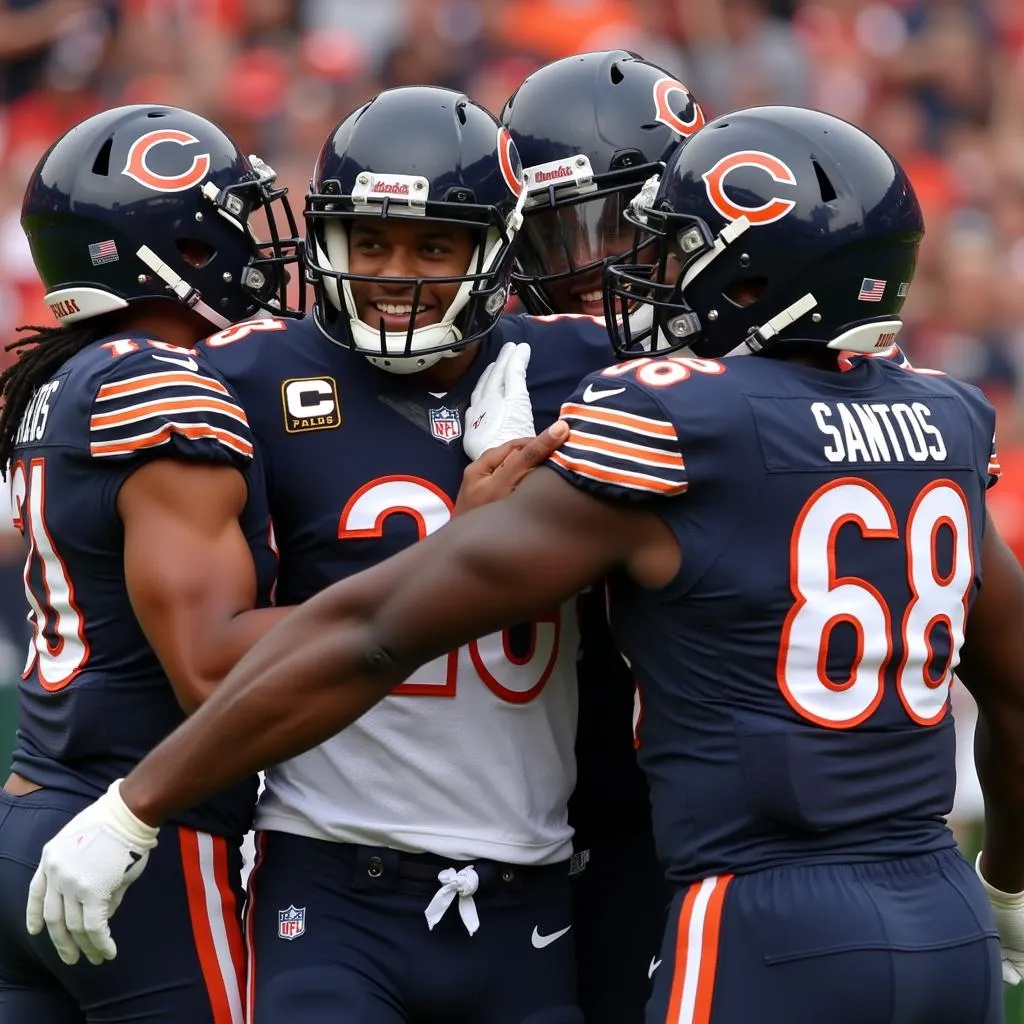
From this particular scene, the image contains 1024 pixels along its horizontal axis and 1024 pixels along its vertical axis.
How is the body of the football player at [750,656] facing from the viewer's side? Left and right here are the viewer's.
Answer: facing away from the viewer and to the left of the viewer

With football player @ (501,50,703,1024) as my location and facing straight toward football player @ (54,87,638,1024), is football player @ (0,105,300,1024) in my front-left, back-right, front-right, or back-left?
front-right

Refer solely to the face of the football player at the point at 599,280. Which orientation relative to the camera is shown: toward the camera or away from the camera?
toward the camera

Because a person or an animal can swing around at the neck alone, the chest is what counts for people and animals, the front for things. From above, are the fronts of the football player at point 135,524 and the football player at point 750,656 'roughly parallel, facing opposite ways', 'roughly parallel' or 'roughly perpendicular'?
roughly perpendicular

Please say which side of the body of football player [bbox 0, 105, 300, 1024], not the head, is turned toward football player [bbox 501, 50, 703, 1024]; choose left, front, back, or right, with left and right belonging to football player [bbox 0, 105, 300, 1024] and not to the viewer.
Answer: front

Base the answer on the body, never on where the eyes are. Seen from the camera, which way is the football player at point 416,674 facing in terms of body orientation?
toward the camera

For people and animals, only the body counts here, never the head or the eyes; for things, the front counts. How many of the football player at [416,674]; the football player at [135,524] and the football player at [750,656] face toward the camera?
1

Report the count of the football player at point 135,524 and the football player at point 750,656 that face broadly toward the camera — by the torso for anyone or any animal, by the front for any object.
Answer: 0

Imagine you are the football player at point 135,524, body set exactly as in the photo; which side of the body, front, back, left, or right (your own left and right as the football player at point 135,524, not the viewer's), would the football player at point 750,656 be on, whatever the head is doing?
right

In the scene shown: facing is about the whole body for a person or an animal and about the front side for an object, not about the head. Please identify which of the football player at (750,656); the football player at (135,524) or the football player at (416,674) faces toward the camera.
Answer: the football player at (416,674)

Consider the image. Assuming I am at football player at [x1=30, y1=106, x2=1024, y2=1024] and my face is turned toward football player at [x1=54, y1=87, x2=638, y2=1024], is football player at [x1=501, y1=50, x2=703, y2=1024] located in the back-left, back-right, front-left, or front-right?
front-right

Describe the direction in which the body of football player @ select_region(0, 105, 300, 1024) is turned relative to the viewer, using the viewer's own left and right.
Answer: facing away from the viewer and to the right of the viewer

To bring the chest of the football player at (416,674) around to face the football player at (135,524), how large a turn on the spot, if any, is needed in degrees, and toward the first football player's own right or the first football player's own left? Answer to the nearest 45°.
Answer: approximately 90° to the first football player's own right

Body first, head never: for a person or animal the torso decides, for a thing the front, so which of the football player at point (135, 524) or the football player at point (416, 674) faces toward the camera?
the football player at point (416, 674)

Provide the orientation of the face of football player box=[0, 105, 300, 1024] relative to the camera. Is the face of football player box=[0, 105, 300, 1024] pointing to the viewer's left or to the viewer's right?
to the viewer's right

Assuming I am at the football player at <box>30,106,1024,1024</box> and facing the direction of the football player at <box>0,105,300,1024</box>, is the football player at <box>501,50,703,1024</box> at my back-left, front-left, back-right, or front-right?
front-right

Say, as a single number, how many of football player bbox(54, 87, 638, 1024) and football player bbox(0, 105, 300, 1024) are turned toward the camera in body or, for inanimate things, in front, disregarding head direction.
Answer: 1
